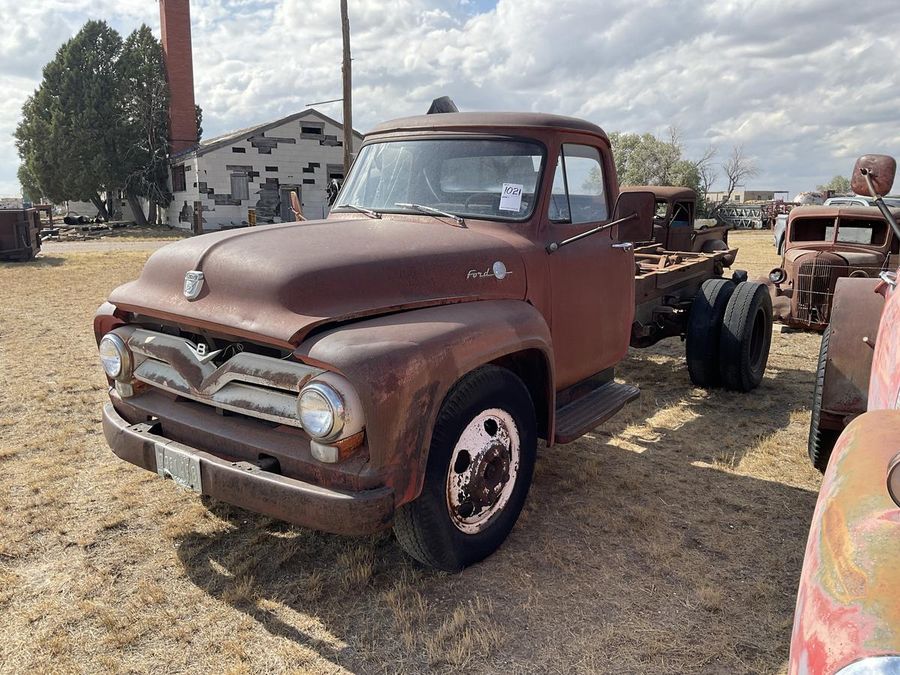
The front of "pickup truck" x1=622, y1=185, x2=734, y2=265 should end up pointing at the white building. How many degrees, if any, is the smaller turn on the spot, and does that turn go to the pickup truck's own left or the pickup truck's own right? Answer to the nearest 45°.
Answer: approximately 90° to the pickup truck's own right

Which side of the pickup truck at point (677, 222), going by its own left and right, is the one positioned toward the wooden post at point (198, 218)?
right

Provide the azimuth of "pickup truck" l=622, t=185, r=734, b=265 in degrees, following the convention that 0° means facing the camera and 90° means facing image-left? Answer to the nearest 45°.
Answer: approximately 45°

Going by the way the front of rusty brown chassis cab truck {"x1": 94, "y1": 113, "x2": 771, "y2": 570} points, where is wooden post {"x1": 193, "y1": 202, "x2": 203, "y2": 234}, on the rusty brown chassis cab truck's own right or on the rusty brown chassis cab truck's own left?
on the rusty brown chassis cab truck's own right

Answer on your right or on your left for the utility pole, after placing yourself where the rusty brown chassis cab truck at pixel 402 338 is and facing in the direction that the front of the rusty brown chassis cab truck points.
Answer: on your right

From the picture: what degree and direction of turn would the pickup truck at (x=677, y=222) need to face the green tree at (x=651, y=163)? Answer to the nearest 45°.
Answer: approximately 135° to its right

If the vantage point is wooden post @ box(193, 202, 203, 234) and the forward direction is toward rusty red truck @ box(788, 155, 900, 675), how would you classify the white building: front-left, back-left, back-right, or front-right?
back-left

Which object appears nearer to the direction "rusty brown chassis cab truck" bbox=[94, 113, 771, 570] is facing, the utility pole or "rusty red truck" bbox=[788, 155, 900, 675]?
the rusty red truck

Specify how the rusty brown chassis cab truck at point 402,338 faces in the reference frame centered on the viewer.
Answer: facing the viewer and to the left of the viewer

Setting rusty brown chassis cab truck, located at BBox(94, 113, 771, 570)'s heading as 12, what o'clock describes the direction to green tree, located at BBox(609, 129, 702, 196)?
The green tree is roughly at 5 o'clock from the rusty brown chassis cab truck.

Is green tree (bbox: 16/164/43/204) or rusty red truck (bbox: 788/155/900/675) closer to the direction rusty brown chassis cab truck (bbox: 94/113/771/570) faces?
the rusty red truck

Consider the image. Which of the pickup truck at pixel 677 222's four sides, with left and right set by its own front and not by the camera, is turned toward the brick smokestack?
right

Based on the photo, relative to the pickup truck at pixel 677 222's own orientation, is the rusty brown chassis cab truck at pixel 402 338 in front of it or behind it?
in front

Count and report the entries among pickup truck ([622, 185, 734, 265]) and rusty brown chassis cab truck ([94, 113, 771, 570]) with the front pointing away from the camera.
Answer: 0
